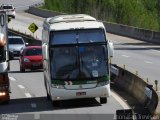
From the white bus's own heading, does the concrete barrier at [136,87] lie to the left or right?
on its left

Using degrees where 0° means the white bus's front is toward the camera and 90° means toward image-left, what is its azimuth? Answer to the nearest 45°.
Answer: approximately 0°

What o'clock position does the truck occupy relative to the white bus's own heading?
The truck is roughly at 3 o'clock from the white bus.

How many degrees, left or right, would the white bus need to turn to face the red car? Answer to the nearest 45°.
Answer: approximately 180°
